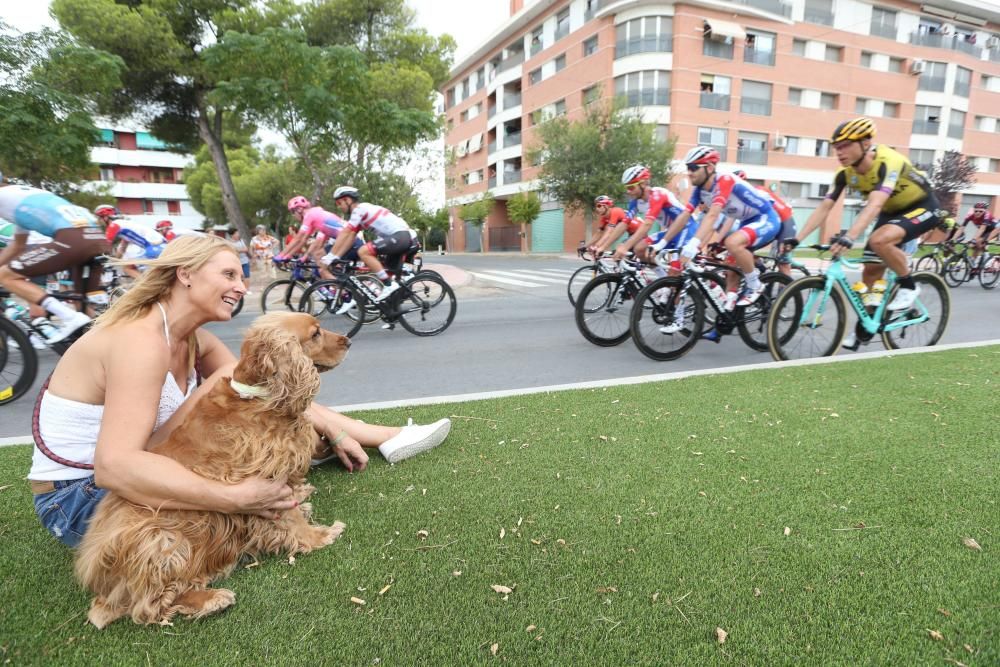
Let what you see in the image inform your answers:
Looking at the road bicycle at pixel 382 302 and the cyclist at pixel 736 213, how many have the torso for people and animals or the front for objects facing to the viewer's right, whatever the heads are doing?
0

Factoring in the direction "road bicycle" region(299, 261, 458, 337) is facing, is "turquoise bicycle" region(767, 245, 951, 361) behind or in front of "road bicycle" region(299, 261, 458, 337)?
behind

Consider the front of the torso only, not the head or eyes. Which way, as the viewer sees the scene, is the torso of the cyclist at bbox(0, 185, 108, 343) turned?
to the viewer's left

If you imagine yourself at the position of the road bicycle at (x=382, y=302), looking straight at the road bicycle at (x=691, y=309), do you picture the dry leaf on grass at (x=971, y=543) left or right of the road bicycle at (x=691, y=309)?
right

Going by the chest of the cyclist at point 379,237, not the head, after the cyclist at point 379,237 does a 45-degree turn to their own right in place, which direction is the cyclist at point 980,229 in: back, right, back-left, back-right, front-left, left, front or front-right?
back-right

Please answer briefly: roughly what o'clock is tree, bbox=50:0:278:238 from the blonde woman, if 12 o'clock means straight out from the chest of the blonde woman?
The tree is roughly at 9 o'clock from the blonde woman.

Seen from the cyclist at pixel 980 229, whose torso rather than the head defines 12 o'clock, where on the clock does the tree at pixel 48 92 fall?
The tree is roughly at 12 o'clock from the cyclist.

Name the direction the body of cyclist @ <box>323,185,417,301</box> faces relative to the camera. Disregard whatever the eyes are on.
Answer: to the viewer's left

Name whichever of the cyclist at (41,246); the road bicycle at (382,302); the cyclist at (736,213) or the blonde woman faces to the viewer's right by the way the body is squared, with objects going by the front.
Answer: the blonde woman

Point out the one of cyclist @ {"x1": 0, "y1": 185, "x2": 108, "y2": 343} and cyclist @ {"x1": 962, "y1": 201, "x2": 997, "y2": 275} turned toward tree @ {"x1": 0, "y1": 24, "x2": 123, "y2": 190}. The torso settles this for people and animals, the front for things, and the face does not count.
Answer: cyclist @ {"x1": 962, "y1": 201, "x2": 997, "y2": 275}

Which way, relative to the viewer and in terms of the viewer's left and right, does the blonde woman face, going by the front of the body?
facing to the right of the viewer

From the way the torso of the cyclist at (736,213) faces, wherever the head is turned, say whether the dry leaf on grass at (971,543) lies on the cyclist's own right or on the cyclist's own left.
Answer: on the cyclist's own left

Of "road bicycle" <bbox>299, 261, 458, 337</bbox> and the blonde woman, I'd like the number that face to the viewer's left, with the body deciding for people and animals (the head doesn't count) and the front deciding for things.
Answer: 1

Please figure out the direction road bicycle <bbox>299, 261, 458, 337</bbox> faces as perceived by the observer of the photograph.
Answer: facing to the left of the viewer

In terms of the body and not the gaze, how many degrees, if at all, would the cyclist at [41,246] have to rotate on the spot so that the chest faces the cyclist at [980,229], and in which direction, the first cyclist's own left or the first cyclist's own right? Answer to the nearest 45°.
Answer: approximately 180°

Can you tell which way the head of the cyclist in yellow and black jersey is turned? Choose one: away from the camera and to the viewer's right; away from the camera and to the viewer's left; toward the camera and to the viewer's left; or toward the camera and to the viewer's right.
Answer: toward the camera and to the viewer's left

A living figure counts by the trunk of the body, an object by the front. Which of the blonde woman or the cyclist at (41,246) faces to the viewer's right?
the blonde woman

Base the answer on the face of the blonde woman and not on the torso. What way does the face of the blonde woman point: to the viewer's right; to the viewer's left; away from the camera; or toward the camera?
to the viewer's right

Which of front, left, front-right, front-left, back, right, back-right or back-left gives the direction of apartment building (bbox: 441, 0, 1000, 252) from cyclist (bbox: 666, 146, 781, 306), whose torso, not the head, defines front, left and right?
back-right
